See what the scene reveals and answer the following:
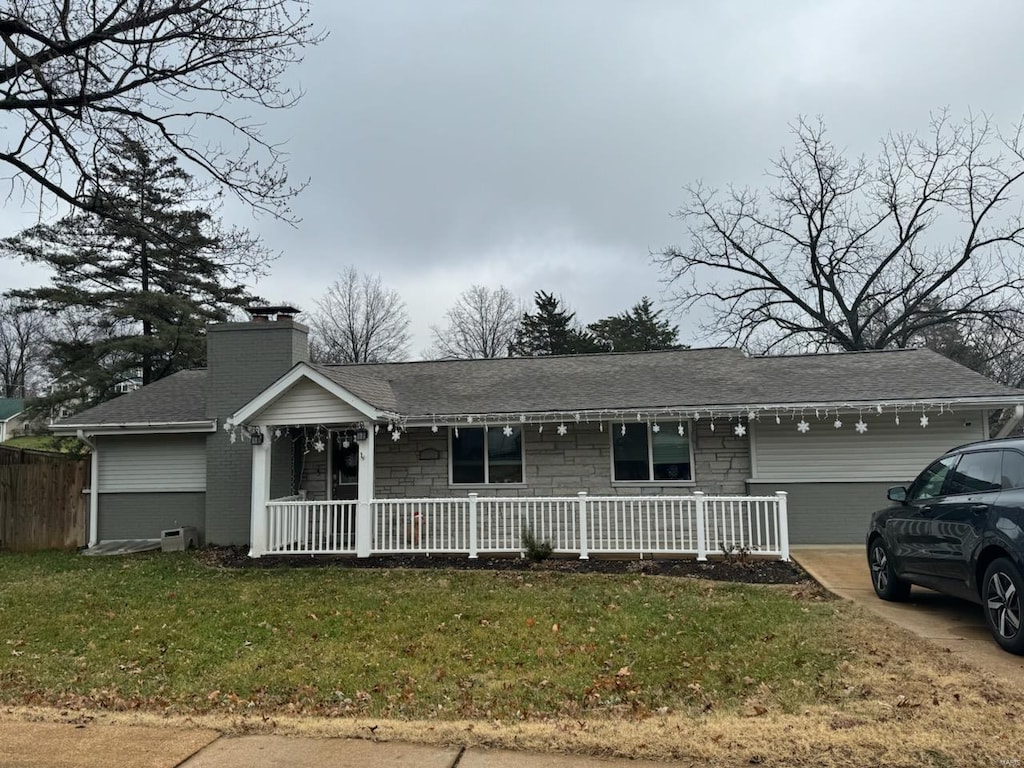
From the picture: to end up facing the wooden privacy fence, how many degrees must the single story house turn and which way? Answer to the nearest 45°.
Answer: approximately 90° to its right

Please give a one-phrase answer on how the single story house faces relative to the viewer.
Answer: facing the viewer

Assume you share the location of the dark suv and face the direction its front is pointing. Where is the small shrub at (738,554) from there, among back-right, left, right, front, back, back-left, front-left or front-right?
front

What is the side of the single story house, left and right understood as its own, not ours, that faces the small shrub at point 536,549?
front

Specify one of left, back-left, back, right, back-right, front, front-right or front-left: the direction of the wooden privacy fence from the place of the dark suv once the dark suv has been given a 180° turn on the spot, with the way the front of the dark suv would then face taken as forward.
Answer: back-right

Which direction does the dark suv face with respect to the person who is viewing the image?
facing away from the viewer and to the left of the viewer

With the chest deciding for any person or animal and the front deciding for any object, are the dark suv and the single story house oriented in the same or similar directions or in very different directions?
very different directions

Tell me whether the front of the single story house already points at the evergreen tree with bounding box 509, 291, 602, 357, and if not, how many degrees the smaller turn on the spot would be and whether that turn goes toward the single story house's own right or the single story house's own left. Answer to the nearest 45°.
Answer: approximately 180°

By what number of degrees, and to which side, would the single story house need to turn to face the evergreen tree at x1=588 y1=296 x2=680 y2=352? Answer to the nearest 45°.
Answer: approximately 180°

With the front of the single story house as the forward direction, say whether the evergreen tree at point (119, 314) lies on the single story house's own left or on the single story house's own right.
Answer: on the single story house's own right

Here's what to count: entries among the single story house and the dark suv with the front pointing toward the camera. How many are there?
1

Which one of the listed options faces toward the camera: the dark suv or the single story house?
the single story house

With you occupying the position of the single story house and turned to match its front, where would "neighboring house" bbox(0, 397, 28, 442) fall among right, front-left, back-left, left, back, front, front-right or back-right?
back-right
